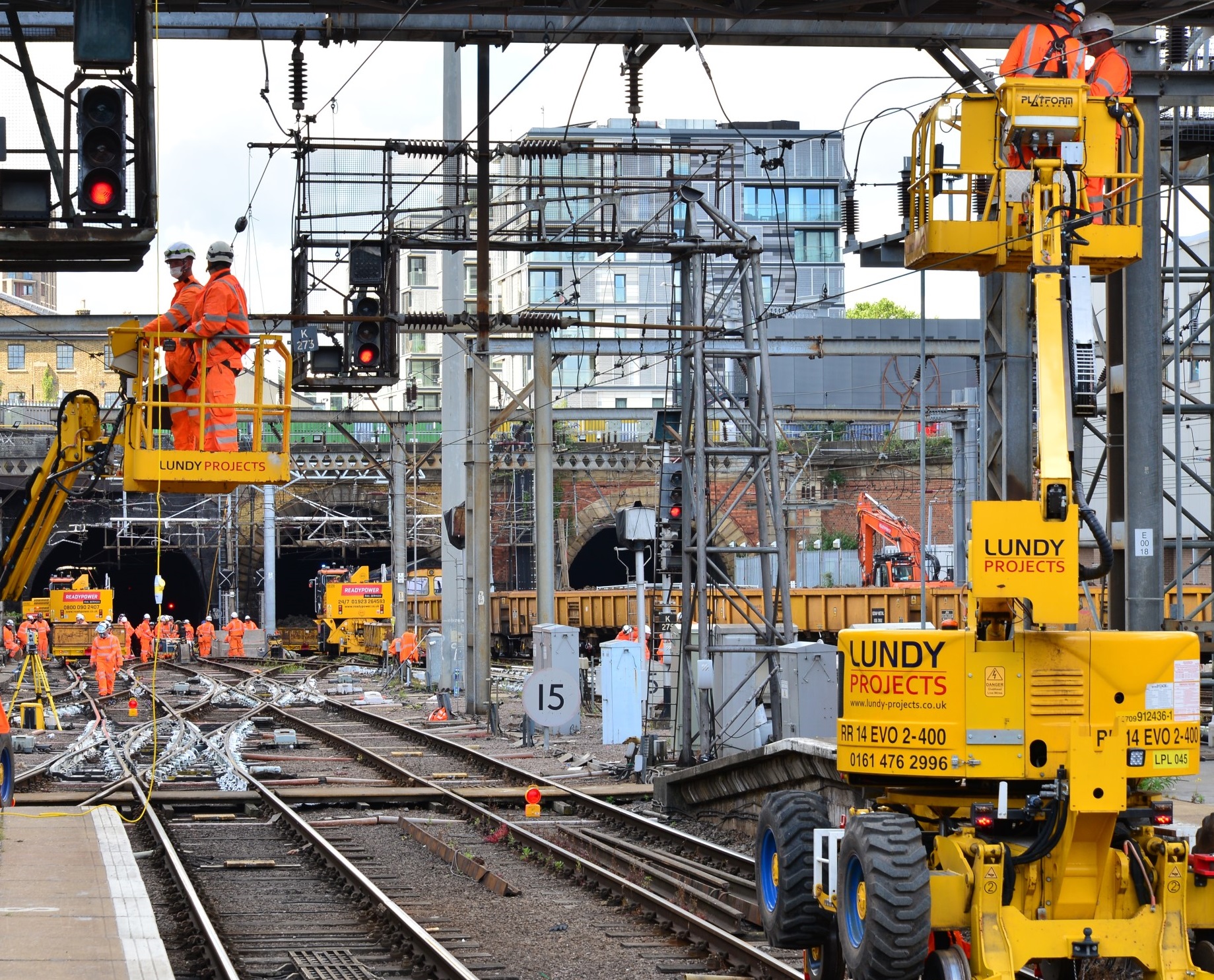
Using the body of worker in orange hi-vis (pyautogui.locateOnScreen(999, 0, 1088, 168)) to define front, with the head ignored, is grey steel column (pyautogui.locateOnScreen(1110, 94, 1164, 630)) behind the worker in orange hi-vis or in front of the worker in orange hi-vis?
in front

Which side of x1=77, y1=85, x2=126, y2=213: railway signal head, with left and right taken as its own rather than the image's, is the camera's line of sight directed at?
front

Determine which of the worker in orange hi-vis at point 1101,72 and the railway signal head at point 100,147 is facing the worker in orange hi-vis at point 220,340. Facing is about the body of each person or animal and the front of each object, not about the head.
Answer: the worker in orange hi-vis at point 1101,72

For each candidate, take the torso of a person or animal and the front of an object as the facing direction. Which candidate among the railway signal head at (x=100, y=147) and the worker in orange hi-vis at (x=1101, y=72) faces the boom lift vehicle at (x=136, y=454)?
the worker in orange hi-vis

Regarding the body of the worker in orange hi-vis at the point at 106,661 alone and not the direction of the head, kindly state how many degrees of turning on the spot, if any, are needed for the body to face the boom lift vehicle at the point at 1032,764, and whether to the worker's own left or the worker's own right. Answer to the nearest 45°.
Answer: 0° — they already face it

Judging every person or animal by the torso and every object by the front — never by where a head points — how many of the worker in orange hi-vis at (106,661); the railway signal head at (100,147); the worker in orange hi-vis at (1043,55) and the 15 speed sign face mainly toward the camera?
3

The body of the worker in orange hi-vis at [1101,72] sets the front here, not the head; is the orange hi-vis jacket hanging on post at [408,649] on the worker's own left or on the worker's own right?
on the worker's own right

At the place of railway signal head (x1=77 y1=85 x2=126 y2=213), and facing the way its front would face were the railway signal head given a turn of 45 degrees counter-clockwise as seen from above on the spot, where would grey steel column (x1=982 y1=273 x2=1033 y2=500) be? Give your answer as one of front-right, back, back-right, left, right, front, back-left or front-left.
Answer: front-left

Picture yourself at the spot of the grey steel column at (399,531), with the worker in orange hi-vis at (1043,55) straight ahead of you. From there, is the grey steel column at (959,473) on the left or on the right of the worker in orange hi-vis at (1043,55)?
left

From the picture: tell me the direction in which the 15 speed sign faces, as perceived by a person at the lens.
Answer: facing the viewer
